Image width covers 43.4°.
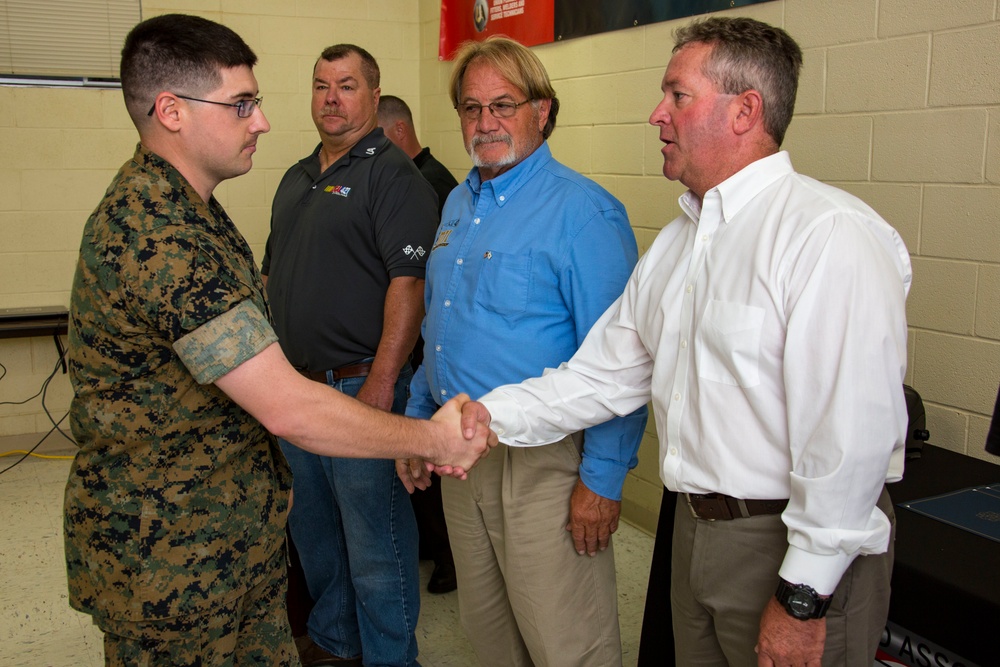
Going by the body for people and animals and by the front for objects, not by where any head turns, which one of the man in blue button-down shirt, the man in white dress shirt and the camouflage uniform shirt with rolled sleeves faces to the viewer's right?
the camouflage uniform shirt with rolled sleeves

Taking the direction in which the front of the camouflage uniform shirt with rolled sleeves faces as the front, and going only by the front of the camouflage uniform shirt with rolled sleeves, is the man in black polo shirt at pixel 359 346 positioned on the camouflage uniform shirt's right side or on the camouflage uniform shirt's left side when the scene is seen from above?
on the camouflage uniform shirt's left side

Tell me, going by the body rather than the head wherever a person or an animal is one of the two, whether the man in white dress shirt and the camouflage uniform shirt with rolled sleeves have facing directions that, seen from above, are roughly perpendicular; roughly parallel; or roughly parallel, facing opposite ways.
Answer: roughly parallel, facing opposite ways

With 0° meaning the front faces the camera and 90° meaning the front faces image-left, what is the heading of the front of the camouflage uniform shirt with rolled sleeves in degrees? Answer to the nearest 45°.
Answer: approximately 270°

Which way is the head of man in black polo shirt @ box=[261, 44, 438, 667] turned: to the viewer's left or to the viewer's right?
to the viewer's left

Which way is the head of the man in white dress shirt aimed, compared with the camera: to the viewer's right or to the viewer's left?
to the viewer's left

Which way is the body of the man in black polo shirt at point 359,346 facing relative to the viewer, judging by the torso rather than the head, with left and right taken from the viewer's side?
facing the viewer and to the left of the viewer

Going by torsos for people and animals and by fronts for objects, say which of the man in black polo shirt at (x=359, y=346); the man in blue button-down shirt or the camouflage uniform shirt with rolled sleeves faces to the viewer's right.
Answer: the camouflage uniform shirt with rolled sleeves

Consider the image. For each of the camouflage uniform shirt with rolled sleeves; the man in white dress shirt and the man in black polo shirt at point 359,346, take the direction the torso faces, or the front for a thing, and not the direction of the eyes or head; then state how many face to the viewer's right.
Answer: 1

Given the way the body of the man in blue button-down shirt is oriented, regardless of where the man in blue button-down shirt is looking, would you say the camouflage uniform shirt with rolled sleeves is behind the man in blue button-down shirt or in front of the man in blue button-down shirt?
in front

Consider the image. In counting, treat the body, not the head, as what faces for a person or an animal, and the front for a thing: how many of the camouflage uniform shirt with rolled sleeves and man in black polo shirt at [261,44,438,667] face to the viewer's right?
1
